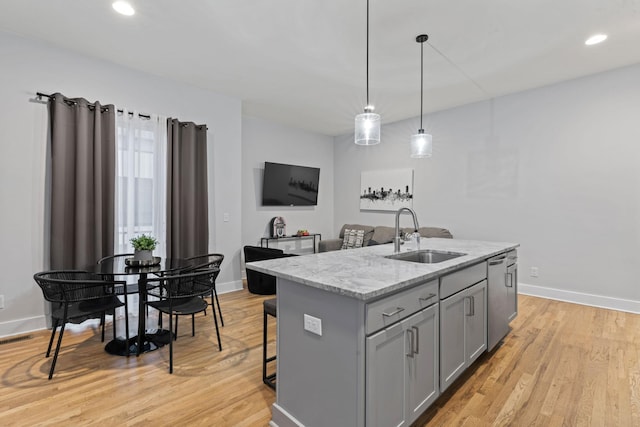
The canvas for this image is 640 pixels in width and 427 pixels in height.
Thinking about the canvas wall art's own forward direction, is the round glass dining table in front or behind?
in front

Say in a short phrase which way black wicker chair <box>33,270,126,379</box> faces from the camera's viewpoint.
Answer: facing away from the viewer and to the right of the viewer

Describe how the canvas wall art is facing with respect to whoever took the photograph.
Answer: facing the viewer and to the left of the viewer

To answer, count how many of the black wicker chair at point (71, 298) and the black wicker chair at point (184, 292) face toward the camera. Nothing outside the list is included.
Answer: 0

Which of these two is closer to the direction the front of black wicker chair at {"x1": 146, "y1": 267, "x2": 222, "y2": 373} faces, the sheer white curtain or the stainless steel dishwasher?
the sheer white curtain

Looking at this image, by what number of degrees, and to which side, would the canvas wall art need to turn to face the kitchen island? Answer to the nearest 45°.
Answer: approximately 45° to its left

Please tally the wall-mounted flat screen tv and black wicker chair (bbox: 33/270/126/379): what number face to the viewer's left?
0

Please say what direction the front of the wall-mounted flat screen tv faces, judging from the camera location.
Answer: facing the viewer and to the right of the viewer

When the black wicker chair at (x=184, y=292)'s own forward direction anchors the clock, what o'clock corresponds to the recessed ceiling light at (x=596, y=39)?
The recessed ceiling light is roughly at 5 o'clock from the black wicker chair.

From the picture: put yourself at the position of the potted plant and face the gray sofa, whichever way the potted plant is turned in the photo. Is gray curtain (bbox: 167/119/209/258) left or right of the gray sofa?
left

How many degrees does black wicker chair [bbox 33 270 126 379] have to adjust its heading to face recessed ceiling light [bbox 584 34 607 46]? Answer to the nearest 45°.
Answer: approximately 90° to its right

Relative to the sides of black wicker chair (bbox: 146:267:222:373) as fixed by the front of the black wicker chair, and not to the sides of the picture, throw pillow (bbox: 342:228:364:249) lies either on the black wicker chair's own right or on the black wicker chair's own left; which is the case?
on the black wicker chair's own right

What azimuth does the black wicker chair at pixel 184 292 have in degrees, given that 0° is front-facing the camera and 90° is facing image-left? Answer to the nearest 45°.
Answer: approximately 135°

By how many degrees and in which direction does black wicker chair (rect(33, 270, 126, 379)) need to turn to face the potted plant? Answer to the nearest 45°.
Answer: approximately 45° to its right

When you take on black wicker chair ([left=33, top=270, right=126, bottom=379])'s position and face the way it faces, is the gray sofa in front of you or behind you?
in front

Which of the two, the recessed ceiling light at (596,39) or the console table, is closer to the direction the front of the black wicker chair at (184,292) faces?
the console table
